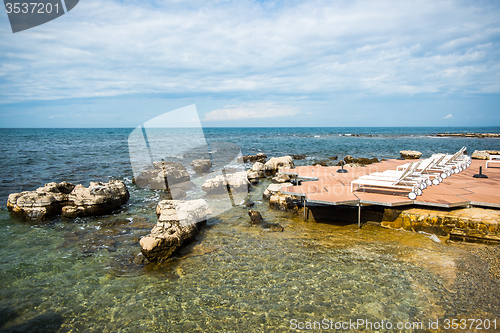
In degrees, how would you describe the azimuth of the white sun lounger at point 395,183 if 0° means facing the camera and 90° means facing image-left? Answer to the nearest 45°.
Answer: approximately 90°

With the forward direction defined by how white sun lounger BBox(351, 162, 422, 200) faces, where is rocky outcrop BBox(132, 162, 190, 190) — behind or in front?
in front

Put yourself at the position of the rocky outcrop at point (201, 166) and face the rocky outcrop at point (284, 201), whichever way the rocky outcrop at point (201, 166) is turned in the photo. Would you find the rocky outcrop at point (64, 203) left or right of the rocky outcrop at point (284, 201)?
right

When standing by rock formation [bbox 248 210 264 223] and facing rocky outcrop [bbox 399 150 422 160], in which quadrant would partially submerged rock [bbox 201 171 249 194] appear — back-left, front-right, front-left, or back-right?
front-left

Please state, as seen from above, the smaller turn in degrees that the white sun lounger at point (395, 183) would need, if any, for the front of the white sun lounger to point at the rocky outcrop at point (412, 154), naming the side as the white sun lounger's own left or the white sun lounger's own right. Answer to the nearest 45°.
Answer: approximately 90° to the white sun lounger's own right

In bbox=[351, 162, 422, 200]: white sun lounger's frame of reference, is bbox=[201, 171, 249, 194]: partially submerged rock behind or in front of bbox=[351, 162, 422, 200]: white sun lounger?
in front

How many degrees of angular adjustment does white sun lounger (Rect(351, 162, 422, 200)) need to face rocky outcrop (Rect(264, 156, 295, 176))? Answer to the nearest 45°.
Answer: approximately 45° to its right

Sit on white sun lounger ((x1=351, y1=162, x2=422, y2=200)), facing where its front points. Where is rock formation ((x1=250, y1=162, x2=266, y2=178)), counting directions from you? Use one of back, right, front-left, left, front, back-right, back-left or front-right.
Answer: front-right
